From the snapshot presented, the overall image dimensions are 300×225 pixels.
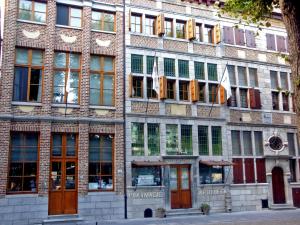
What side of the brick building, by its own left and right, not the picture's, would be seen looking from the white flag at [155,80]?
left

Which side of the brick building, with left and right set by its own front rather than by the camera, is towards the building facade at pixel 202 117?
left

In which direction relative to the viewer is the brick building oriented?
toward the camera
